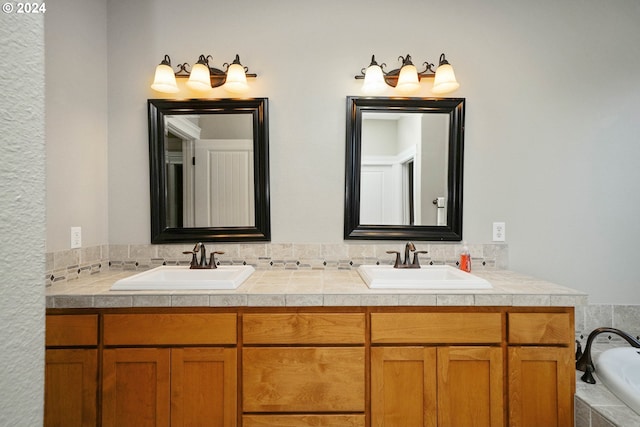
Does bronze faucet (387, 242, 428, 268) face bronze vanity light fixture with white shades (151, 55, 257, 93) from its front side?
no

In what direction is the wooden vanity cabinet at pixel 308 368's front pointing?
toward the camera

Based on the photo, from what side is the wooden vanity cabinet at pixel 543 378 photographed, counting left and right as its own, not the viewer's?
front

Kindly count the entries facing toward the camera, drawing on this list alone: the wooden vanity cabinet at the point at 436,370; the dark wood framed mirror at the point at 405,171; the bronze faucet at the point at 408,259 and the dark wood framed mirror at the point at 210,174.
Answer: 4

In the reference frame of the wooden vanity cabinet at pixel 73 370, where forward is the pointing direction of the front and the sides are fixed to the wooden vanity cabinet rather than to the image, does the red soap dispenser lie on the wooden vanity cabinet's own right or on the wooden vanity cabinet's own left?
on the wooden vanity cabinet's own left

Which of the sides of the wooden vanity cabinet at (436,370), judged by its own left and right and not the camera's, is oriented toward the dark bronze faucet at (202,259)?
right

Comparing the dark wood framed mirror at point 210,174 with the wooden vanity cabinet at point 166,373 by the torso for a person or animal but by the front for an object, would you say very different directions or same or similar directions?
same or similar directions

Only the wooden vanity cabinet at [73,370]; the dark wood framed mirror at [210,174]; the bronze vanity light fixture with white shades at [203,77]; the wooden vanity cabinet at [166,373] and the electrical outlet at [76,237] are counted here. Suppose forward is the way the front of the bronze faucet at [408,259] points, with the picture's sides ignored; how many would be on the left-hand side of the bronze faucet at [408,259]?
0

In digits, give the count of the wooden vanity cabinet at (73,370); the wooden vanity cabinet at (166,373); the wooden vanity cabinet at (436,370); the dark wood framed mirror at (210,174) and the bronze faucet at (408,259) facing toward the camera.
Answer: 5

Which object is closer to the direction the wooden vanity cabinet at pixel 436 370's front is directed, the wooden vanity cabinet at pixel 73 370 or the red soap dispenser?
the wooden vanity cabinet
